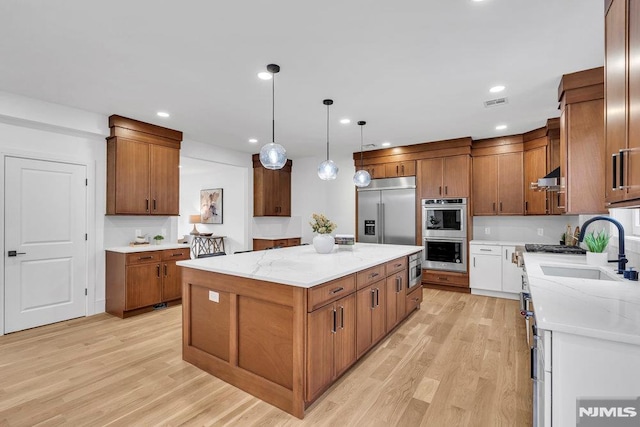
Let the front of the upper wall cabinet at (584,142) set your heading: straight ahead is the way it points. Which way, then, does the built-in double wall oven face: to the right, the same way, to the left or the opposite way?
to the left

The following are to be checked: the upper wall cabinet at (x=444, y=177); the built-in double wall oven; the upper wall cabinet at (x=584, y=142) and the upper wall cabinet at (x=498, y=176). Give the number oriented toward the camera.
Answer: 3

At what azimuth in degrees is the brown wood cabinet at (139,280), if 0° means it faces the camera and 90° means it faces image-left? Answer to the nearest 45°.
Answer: approximately 315°

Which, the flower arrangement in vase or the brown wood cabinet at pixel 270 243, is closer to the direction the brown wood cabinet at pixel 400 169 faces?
the flower arrangement in vase

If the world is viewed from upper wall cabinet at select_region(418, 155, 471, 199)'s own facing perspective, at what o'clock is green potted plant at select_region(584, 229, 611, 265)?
The green potted plant is roughly at 11 o'clock from the upper wall cabinet.

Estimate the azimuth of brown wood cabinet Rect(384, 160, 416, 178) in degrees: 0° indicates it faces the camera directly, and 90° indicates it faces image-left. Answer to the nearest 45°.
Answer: approximately 0°

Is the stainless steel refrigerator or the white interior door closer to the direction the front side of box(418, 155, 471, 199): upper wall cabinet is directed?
the white interior door

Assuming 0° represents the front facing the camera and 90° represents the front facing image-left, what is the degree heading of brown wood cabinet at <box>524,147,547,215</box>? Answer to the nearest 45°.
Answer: approximately 45°
